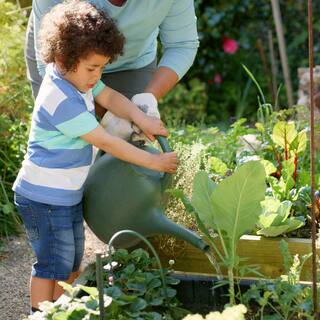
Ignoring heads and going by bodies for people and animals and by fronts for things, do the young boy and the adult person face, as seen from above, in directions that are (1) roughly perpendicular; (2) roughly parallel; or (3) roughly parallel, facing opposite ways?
roughly perpendicular

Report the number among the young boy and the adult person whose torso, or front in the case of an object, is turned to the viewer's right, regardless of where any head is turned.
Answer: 1

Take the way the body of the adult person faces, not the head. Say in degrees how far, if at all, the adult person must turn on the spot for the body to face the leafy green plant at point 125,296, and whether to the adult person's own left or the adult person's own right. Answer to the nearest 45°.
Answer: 0° — they already face it

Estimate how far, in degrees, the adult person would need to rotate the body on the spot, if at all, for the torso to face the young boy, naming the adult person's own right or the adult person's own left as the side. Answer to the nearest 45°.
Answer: approximately 45° to the adult person's own right

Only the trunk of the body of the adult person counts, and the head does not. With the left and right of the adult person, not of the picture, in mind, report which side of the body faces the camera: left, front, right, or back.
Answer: front

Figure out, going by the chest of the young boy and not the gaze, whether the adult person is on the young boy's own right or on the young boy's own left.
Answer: on the young boy's own left

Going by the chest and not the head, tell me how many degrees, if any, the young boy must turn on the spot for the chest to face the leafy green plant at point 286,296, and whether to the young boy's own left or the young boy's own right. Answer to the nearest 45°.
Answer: approximately 45° to the young boy's own right

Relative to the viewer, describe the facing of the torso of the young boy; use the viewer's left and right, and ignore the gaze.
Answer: facing to the right of the viewer

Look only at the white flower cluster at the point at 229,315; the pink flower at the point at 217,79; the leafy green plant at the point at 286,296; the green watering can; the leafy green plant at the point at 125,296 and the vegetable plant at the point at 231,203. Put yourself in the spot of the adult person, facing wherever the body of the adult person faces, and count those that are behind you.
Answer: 1

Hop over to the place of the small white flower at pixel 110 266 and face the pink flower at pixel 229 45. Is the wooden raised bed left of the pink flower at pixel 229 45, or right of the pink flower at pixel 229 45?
right

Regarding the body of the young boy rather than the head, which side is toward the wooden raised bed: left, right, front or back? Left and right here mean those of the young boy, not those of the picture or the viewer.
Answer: front

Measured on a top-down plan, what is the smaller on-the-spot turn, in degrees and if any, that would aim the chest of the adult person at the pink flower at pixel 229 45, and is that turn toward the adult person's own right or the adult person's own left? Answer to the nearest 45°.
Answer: approximately 180°

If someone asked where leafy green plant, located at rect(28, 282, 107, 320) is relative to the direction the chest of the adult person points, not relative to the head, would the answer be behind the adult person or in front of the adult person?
in front

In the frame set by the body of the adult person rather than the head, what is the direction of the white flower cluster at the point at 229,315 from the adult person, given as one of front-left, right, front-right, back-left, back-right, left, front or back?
front

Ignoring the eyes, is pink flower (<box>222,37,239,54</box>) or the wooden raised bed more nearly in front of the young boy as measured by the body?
the wooden raised bed

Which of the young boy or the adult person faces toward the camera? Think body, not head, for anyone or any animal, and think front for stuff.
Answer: the adult person
